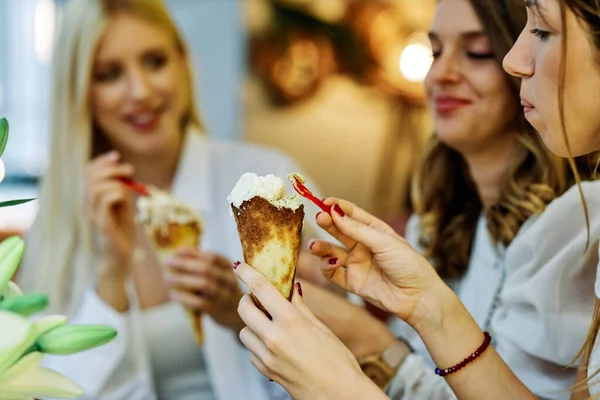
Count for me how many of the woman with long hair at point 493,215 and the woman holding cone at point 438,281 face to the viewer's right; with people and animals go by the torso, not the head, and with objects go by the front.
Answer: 0

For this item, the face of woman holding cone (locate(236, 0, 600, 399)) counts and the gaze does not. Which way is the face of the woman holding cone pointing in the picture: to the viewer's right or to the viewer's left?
to the viewer's left

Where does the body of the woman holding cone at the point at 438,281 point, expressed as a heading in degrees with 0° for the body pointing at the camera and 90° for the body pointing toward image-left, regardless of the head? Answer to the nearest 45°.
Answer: approximately 90°

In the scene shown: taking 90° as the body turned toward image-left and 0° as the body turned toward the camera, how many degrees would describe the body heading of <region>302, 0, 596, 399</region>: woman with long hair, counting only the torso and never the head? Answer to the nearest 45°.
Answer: approximately 45°
